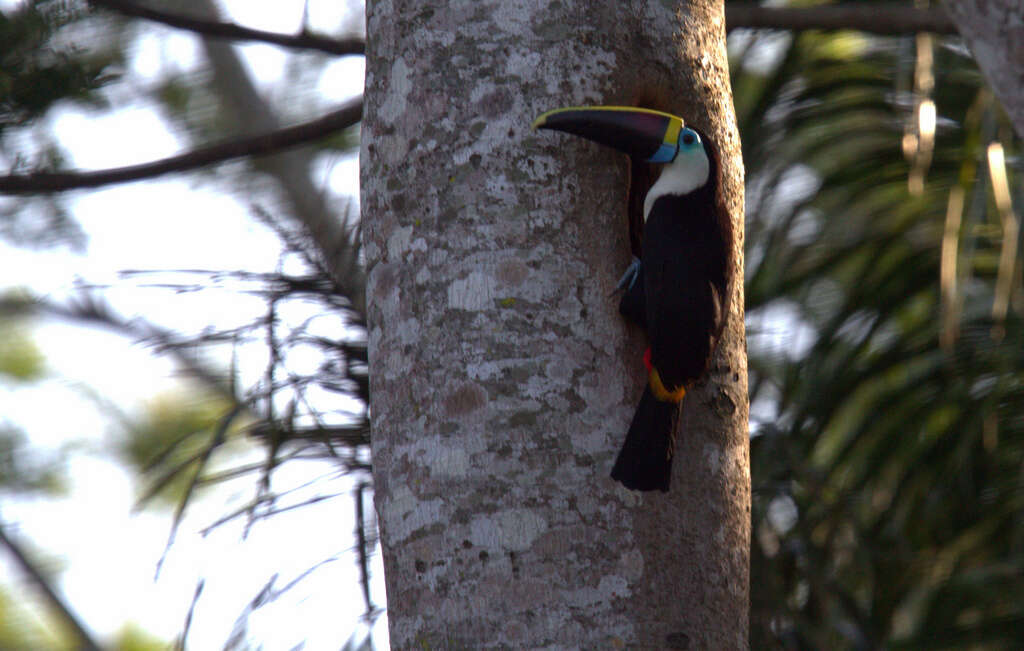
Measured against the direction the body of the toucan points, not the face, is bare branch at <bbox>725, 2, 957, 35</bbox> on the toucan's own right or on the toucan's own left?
on the toucan's own right

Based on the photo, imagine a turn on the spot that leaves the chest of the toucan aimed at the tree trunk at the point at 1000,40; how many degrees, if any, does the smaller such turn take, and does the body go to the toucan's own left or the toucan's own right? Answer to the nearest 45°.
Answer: approximately 180°

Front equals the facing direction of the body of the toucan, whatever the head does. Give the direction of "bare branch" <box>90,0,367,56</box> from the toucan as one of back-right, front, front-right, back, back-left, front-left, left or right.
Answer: front-right

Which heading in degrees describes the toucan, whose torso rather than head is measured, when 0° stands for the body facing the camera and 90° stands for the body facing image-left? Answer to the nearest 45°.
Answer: approximately 90°
